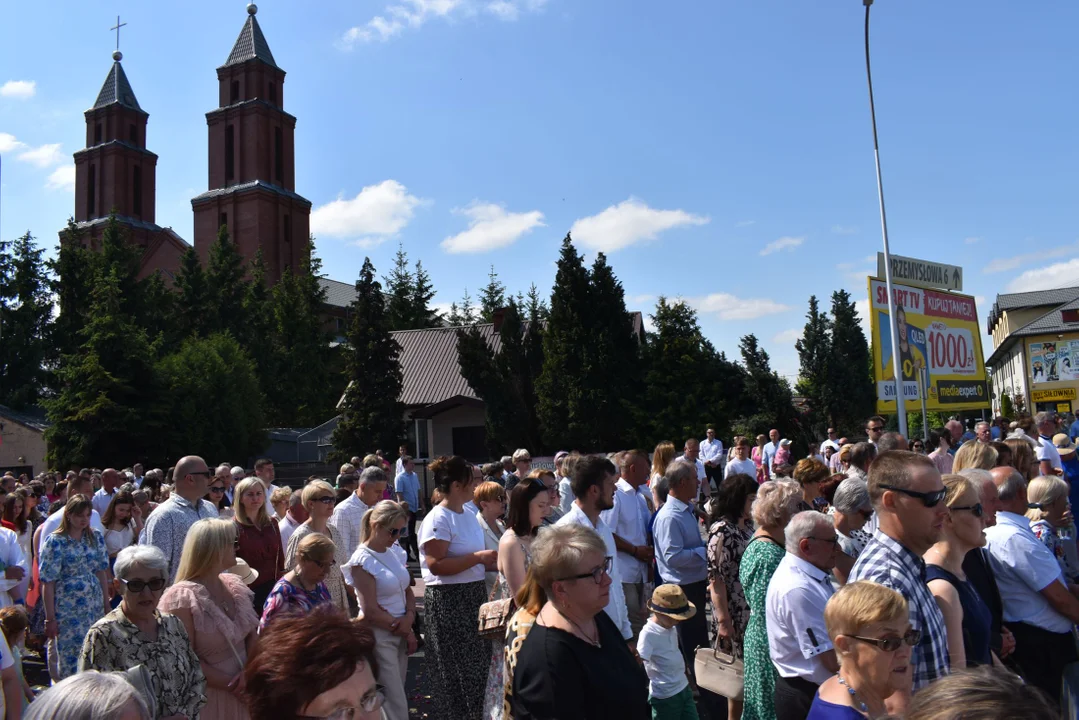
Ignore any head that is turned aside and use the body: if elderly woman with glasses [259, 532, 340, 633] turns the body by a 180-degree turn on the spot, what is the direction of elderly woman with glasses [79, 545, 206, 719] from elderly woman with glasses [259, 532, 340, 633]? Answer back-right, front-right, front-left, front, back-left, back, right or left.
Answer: left

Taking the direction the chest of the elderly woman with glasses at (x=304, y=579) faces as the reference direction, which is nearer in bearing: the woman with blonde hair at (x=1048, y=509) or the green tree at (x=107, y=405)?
the woman with blonde hair

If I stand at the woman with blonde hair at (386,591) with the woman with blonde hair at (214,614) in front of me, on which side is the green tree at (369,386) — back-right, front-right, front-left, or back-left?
back-right

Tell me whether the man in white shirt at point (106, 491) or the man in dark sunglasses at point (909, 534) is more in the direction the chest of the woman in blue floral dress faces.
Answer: the man in dark sunglasses

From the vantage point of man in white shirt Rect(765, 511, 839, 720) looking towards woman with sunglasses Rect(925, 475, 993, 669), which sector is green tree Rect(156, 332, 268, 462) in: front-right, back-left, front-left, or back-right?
back-left
